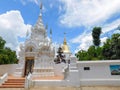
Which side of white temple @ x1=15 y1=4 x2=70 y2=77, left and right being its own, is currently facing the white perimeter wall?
left

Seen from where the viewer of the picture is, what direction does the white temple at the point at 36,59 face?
facing the viewer and to the left of the viewer

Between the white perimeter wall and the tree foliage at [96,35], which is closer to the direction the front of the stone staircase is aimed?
the white perimeter wall

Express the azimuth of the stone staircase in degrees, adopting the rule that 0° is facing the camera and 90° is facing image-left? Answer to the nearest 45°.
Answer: approximately 0°

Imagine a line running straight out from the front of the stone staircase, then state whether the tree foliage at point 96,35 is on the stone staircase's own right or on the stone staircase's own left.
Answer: on the stone staircase's own left

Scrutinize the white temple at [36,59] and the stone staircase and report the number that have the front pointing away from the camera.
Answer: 0

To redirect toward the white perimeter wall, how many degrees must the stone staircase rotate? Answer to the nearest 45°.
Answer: approximately 45° to its left

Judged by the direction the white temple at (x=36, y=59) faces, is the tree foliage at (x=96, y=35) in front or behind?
behind
